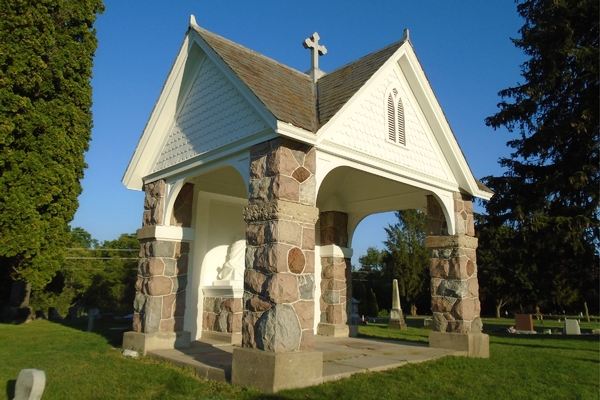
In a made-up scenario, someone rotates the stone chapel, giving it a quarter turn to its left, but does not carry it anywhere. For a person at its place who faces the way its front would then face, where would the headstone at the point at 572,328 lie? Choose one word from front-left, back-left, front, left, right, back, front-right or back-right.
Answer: front

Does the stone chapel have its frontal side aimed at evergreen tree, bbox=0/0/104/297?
no

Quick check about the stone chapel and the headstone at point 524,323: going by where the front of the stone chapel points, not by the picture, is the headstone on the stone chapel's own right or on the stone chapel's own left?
on the stone chapel's own left

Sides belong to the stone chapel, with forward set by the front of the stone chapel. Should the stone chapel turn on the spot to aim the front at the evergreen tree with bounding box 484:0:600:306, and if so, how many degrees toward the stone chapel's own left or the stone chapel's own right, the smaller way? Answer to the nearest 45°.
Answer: approximately 90° to the stone chapel's own left

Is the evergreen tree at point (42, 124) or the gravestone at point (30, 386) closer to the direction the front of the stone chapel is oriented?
the gravestone

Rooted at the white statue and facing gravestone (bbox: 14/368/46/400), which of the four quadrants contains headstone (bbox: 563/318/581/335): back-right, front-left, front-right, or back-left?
back-left

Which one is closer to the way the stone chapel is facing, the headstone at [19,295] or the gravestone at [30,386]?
the gravestone
